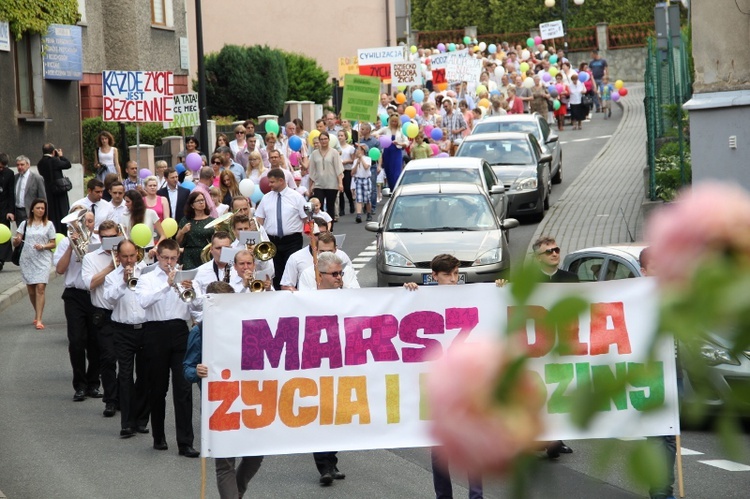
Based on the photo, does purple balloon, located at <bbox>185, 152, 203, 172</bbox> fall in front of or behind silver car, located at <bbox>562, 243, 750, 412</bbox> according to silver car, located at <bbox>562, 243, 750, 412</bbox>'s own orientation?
behind

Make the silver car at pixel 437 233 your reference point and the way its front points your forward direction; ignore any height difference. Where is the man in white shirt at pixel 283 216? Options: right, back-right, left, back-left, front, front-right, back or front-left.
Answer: front-right

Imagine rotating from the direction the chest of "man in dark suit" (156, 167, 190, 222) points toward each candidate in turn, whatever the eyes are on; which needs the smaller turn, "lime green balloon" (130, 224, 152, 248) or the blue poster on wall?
the lime green balloon

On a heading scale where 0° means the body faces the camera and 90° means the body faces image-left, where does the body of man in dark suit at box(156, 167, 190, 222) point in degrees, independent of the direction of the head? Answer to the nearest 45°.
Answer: approximately 0°

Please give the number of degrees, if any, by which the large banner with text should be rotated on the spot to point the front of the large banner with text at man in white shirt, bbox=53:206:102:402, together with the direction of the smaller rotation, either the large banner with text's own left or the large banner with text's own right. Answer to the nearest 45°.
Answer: approximately 135° to the large banner with text's own right

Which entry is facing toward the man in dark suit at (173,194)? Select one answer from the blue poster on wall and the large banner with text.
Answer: the blue poster on wall

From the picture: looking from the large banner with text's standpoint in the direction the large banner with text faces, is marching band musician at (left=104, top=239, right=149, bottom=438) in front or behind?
behind

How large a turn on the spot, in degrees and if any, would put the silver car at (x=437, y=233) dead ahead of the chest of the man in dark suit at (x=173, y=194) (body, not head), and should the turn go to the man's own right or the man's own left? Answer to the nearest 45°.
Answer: approximately 45° to the man's own left

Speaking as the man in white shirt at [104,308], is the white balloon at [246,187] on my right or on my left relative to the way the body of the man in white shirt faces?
on my left

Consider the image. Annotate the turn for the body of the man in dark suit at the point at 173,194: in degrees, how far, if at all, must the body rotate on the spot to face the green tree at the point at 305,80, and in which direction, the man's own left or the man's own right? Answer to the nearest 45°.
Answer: approximately 180°

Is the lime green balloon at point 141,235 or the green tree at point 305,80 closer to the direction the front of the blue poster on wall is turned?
the lime green balloon
